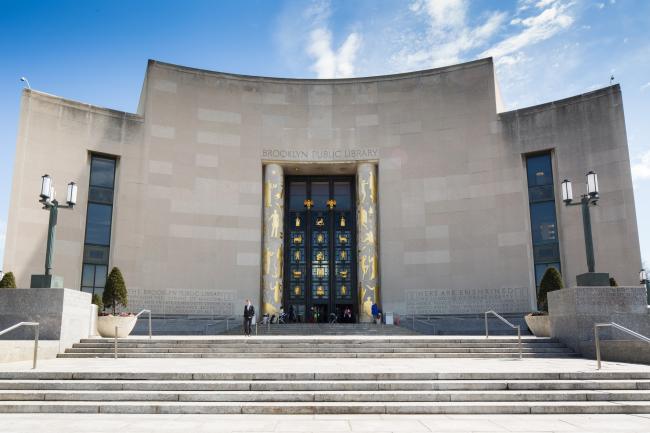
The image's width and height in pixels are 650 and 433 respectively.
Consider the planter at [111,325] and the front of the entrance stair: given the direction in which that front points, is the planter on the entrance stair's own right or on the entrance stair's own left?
on the entrance stair's own right

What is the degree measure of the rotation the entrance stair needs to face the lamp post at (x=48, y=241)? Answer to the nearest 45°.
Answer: approximately 90° to its right

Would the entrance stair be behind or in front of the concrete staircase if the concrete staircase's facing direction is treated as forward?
behind

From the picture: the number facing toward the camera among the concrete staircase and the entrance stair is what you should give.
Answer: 2

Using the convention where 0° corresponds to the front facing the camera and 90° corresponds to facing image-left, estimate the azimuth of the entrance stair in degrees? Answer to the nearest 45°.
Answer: approximately 0°

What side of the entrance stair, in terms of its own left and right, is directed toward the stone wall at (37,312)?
right

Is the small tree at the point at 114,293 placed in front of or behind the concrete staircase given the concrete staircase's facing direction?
behind

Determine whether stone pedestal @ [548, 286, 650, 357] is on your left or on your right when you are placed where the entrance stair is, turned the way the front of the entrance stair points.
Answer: on your left

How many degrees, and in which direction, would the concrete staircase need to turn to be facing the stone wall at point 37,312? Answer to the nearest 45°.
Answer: approximately 135° to its right

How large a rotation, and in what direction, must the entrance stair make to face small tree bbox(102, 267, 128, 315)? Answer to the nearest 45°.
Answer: approximately 135° to its right

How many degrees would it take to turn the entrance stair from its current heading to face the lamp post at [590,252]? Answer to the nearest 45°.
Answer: approximately 90° to its left

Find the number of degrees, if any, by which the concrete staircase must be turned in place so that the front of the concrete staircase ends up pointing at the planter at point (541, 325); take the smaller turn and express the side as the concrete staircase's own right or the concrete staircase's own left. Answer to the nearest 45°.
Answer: approximately 135° to the concrete staircase's own left
